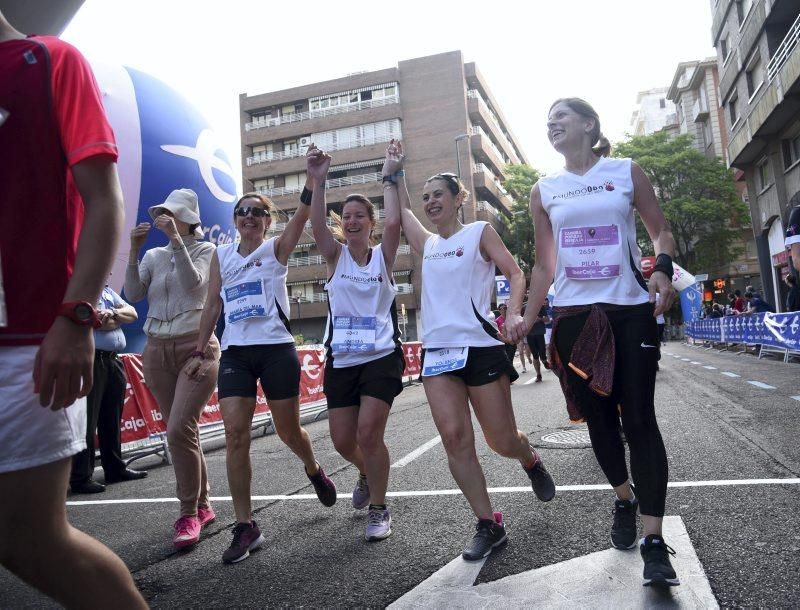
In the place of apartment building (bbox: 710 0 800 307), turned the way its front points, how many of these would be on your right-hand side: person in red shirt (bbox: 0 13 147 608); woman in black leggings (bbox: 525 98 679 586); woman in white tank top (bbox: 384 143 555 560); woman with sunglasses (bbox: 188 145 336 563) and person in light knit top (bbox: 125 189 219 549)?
0

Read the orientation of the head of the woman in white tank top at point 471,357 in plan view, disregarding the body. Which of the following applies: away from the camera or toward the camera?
toward the camera

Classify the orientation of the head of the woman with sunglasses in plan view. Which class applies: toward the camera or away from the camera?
toward the camera

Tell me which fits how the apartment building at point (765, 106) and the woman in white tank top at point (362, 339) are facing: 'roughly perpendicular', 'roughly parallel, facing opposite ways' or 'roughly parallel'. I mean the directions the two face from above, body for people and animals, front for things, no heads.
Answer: roughly perpendicular

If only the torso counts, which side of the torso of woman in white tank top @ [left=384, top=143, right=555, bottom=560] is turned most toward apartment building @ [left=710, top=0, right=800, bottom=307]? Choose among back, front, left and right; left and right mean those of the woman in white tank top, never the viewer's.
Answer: back

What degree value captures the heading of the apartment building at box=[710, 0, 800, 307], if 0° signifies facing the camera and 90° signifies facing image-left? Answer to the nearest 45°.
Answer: approximately 45°

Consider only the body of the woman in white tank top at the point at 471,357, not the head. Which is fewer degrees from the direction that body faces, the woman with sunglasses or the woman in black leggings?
the woman with sunglasses

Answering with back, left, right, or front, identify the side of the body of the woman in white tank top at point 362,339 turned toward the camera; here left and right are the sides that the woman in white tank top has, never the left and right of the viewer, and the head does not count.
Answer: front

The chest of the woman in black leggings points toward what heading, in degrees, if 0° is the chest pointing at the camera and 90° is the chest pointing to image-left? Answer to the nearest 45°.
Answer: approximately 0°

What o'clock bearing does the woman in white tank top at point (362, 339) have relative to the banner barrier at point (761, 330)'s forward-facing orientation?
The woman in white tank top is roughly at 11 o'clock from the banner barrier.

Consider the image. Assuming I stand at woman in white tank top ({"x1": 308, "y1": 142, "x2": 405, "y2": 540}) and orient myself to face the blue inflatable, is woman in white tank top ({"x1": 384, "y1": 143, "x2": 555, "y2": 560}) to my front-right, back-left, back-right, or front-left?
back-right

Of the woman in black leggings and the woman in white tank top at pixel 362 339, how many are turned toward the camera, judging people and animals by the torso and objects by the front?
2

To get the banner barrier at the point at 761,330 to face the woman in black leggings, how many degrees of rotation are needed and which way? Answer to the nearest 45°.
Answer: approximately 45° to its left

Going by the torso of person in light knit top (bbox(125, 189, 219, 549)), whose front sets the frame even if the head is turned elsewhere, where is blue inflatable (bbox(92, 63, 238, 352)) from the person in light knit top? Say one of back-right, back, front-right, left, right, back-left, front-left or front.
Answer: back-right

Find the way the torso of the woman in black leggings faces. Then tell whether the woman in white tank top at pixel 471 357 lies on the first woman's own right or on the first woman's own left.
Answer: on the first woman's own right

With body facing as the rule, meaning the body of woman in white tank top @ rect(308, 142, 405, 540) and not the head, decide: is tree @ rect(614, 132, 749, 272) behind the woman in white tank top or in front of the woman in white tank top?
behind
